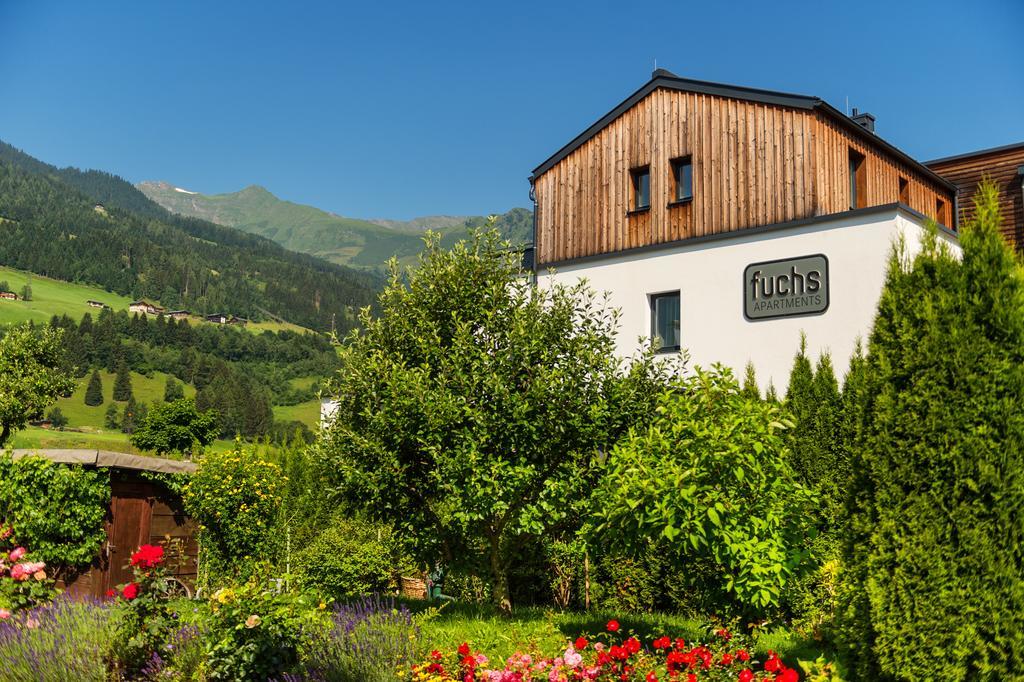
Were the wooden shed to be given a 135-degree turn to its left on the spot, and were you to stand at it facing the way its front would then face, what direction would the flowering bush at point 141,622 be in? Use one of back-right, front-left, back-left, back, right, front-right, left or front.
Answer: back-right

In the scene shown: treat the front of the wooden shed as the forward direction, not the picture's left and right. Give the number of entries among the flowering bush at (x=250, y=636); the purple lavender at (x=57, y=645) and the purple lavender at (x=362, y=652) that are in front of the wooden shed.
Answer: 3

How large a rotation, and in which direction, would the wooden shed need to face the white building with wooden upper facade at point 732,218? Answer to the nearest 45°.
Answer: approximately 90° to its left

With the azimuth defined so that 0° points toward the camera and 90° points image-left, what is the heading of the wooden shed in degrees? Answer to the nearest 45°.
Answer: approximately 0°

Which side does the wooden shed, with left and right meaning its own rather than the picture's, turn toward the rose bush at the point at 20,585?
front

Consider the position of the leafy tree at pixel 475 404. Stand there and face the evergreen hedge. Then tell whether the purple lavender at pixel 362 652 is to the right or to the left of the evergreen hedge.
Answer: right

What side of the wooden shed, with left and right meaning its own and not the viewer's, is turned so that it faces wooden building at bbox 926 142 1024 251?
left

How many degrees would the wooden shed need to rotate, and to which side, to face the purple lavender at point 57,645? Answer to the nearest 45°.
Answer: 0° — it already faces it

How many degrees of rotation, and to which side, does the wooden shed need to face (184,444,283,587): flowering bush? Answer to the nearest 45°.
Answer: approximately 135° to its left

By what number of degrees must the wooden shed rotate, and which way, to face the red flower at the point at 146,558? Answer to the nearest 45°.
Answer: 0° — it already faces it

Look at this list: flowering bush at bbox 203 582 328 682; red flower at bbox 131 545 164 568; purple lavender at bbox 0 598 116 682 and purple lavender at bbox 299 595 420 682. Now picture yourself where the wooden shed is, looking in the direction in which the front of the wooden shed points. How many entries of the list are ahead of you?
4

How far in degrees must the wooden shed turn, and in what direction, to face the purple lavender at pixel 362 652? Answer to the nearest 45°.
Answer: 0° — it already faces it

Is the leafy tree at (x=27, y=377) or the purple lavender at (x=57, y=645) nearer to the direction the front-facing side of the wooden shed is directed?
the purple lavender

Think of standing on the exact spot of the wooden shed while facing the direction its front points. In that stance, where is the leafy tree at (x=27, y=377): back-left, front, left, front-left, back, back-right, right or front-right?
back

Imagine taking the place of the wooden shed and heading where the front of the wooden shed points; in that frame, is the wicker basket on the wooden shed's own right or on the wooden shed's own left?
on the wooden shed's own left

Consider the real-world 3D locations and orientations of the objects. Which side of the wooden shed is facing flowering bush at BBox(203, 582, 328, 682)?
front
